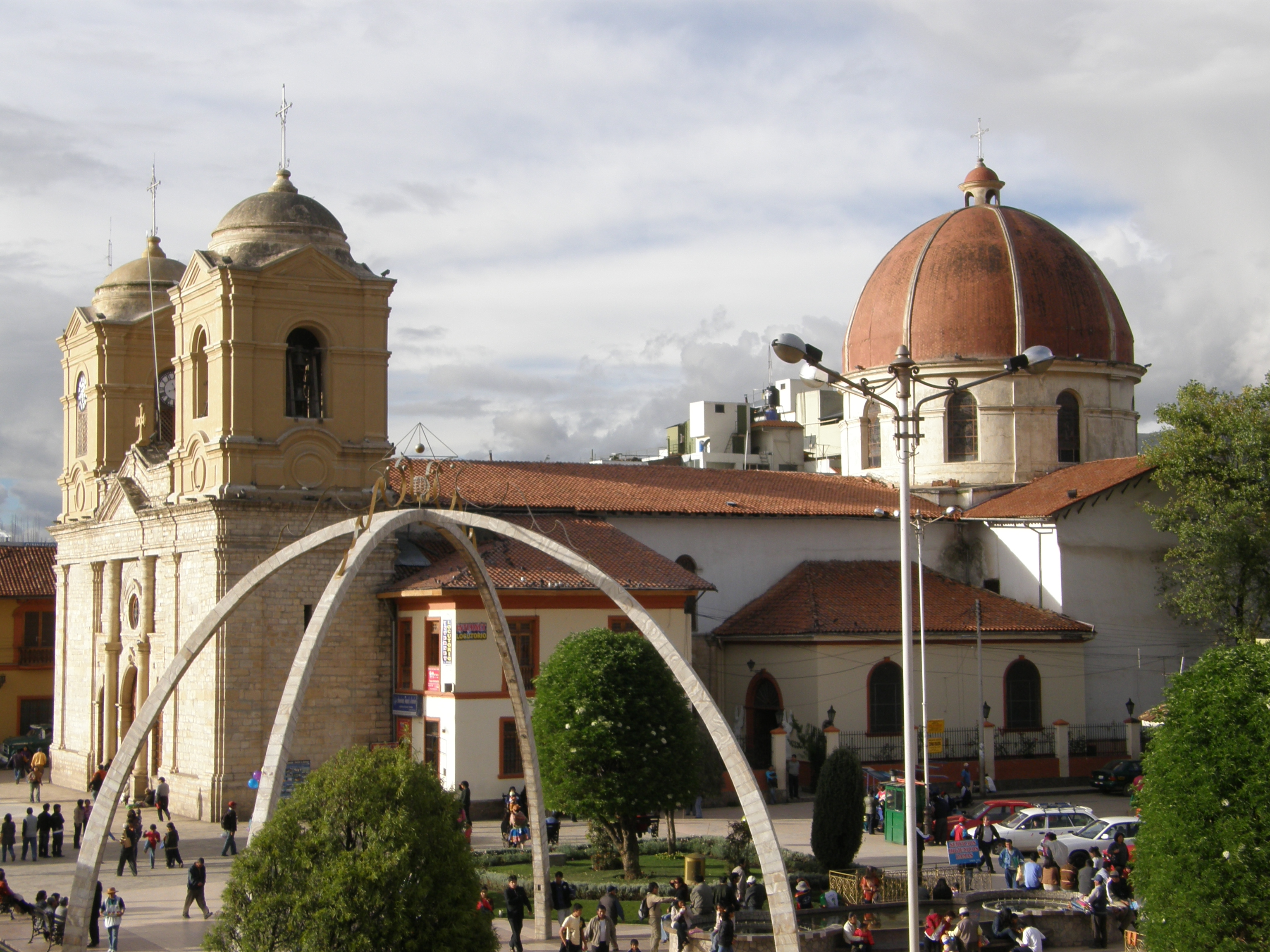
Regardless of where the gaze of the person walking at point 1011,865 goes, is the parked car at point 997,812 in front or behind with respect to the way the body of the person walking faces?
behind

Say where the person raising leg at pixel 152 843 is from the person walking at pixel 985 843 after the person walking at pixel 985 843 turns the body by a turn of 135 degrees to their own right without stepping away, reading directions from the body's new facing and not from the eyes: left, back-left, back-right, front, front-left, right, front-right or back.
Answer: front

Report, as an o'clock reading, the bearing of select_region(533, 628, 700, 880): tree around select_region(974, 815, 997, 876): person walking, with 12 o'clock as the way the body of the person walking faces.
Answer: The tree is roughly at 4 o'clock from the person walking.

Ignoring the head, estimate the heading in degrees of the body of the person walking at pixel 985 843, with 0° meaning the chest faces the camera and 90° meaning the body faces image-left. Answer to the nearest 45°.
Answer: approximately 315°

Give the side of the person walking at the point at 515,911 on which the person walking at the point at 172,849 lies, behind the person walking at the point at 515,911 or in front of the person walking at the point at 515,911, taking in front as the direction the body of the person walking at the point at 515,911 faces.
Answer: behind

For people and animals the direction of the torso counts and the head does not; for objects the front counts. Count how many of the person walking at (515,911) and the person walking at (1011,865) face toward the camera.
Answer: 2

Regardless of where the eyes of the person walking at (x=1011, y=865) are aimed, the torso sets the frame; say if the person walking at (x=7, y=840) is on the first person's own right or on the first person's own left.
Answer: on the first person's own right
